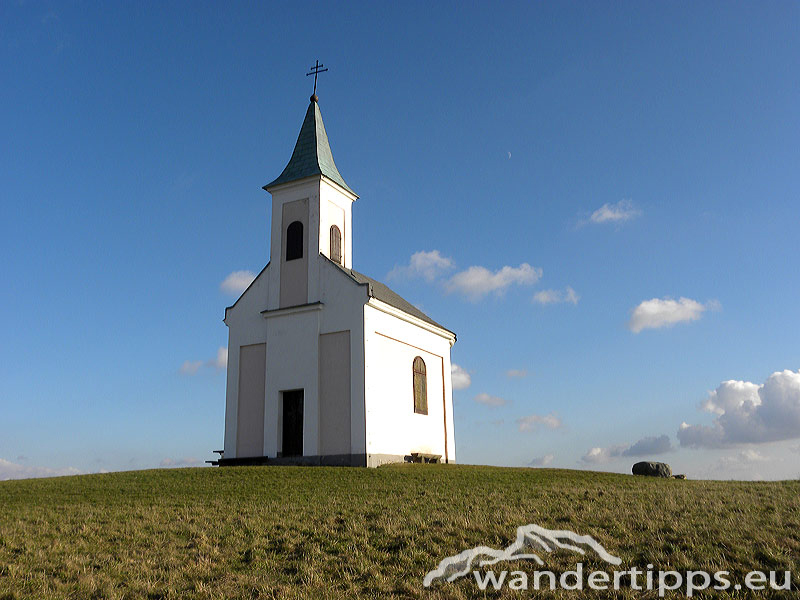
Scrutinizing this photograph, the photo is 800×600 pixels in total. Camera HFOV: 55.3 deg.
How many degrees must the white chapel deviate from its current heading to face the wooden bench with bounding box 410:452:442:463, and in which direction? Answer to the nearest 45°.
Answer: approximately 135° to its left

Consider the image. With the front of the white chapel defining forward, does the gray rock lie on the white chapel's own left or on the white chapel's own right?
on the white chapel's own left

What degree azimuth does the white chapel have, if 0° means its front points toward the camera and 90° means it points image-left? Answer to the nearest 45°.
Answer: approximately 45°
